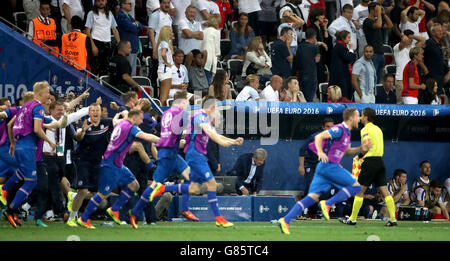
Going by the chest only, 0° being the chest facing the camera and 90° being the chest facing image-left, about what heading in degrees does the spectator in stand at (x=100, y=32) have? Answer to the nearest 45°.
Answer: approximately 0°

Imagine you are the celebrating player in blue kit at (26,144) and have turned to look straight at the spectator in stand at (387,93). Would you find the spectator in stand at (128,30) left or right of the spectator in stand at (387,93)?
left

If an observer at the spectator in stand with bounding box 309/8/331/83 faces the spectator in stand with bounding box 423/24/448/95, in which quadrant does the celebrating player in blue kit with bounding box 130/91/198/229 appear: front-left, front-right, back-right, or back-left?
back-right

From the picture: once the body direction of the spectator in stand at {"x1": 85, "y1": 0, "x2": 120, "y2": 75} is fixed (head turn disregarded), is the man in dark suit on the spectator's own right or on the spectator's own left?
on the spectator's own left

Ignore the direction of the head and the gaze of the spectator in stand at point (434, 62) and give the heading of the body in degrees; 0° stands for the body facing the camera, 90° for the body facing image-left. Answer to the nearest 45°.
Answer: approximately 315°

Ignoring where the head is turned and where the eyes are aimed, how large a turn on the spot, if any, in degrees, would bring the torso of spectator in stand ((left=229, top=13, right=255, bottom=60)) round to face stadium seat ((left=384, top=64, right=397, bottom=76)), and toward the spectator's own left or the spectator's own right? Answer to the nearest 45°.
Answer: approximately 90° to the spectator's own left

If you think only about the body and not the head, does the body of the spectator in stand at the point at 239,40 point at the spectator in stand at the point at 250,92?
yes
